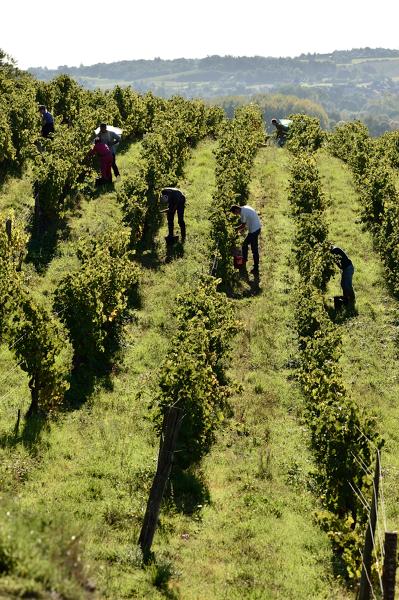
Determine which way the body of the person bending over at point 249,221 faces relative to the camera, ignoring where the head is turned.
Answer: to the viewer's left

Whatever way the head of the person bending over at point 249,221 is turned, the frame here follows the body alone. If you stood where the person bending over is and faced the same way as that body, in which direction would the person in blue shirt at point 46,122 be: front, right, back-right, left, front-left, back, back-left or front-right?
front-right

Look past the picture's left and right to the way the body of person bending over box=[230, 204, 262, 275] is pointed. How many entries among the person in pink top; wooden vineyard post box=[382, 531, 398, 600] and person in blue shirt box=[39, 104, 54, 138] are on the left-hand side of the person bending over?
1

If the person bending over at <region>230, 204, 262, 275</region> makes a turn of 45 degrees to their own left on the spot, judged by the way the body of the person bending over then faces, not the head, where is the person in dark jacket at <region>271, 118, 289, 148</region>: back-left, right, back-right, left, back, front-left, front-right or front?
back-right

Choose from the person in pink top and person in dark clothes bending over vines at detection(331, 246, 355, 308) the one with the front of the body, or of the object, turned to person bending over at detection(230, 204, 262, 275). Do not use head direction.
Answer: the person in dark clothes bending over vines

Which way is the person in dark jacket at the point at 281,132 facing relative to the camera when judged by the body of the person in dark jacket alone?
to the viewer's left

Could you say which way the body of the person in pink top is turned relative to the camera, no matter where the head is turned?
to the viewer's left

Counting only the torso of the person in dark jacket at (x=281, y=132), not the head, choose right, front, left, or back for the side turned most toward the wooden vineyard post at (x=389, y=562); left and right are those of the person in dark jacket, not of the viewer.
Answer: left

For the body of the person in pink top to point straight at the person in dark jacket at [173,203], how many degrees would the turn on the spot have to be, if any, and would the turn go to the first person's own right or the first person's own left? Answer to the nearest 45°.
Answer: approximately 90° to the first person's own left

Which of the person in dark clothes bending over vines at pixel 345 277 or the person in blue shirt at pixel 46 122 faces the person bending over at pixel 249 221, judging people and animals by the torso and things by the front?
the person in dark clothes bending over vines
